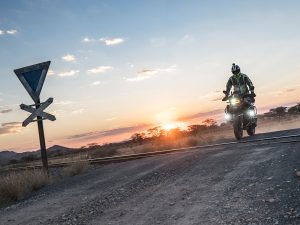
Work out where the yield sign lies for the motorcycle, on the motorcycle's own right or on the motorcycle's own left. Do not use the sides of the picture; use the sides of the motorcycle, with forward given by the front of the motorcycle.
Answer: on the motorcycle's own right

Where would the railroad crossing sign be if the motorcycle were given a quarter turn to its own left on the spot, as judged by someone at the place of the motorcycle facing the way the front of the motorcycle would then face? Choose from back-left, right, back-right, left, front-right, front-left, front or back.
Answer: back-right

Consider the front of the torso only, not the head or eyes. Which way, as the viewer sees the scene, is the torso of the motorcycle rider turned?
toward the camera

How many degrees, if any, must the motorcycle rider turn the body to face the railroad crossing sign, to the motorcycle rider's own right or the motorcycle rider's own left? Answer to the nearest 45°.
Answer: approximately 45° to the motorcycle rider's own right
